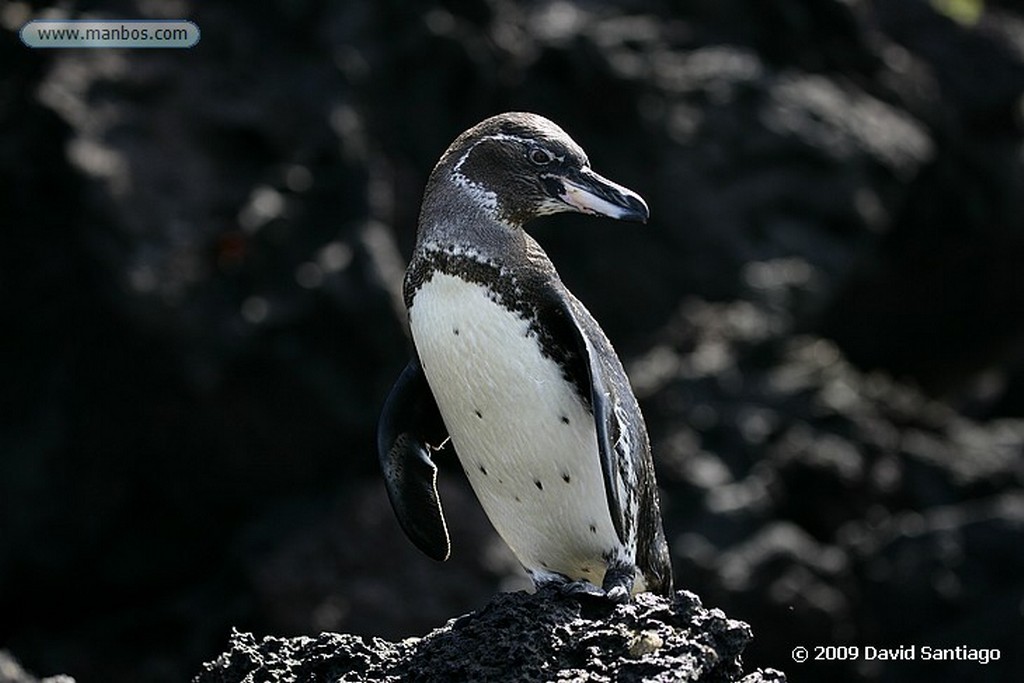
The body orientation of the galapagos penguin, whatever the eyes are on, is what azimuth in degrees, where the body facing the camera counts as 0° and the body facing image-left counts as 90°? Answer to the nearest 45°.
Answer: approximately 45°
